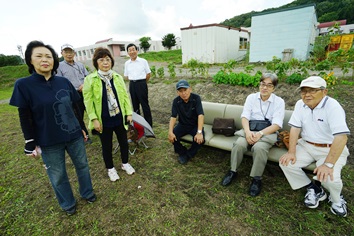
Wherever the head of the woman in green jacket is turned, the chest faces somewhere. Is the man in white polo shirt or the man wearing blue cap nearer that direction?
the man in white polo shirt

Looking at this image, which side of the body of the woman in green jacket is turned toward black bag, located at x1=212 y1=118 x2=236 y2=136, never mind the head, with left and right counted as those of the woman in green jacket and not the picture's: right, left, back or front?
left

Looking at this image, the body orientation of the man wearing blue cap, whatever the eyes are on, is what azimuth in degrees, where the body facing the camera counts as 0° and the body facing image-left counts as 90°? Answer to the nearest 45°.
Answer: approximately 0°

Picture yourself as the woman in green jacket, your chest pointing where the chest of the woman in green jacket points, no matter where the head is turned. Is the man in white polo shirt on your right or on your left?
on your left

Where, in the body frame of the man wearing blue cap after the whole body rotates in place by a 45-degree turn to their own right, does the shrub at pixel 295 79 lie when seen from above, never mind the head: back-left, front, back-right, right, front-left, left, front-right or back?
back

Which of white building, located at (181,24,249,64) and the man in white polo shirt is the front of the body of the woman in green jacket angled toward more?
the man in white polo shirt

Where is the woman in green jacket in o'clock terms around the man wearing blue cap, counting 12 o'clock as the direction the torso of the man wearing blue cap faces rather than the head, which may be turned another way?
The woman in green jacket is roughly at 2 o'clock from the man wearing blue cap.

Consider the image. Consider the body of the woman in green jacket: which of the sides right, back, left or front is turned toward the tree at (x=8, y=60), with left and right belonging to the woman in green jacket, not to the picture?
back

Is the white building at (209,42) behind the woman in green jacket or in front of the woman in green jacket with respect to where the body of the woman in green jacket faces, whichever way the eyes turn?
behind

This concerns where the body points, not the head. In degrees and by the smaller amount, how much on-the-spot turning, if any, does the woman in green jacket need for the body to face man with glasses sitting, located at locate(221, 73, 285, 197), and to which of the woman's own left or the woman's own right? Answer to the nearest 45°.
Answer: approximately 90° to the woman's own left

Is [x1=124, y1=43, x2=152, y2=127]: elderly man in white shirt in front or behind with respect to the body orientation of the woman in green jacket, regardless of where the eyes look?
behind

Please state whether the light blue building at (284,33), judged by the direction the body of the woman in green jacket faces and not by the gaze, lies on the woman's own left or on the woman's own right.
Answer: on the woman's own left

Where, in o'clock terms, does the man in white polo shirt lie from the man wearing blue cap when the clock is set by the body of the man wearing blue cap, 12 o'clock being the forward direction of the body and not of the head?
The man in white polo shirt is roughly at 10 o'clock from the man wearing blue cap.

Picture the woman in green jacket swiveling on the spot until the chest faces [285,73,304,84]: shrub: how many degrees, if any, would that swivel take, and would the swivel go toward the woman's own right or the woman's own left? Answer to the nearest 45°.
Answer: approximately 90° to the woman's own left

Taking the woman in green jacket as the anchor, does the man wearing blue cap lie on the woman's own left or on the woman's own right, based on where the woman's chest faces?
on the woman's own left
